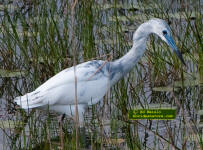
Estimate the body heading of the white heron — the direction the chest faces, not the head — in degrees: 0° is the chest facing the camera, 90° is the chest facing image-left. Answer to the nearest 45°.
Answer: approximately 270°
